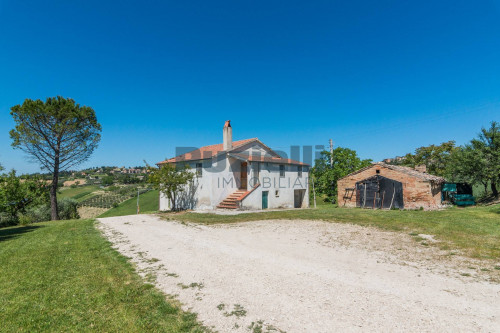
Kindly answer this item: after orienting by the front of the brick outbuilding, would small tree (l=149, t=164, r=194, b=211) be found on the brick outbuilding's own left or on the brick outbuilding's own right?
on the brick outbuilding's own right

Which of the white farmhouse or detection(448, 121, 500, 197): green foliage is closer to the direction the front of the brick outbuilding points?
the white farmhouse

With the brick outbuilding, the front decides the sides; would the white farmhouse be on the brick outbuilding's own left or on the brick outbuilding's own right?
on the brick outbuilding's own right

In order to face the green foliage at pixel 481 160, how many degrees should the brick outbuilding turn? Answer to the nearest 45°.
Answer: approximately 135° to its left

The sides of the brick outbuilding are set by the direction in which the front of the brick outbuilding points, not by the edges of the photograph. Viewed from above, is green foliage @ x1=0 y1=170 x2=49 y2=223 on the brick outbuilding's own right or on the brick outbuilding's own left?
on the brick outbuilding's own right

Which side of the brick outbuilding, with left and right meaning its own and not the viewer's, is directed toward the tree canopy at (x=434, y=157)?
back

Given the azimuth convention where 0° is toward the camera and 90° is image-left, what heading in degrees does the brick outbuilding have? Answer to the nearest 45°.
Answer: approximately 0°

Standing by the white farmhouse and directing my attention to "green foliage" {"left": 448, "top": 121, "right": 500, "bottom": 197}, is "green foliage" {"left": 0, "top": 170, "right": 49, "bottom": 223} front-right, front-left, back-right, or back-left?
back-right

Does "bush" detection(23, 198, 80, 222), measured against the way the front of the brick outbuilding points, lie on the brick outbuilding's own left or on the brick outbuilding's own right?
on the brick outbuilding's own right

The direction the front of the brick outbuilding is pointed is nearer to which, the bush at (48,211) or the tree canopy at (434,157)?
the bush
